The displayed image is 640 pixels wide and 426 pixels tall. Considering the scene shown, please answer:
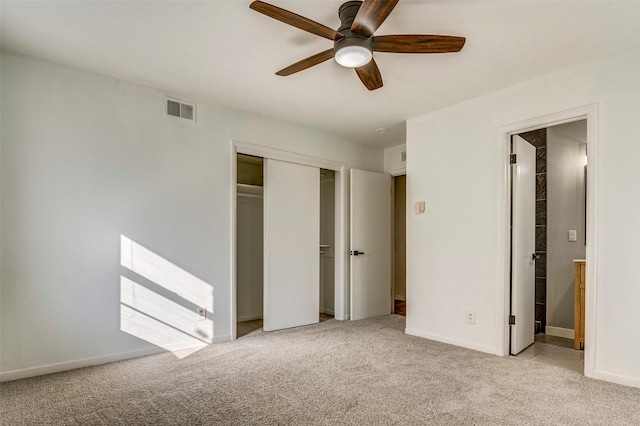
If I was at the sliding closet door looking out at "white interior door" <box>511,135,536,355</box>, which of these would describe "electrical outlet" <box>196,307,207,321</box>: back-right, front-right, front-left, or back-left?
back-right

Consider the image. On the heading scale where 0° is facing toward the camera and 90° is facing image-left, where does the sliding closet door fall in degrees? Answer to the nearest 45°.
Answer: approximately 315°

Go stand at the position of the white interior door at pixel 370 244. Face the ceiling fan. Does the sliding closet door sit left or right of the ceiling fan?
right

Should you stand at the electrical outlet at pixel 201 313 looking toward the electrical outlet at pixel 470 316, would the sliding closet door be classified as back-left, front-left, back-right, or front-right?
front-left

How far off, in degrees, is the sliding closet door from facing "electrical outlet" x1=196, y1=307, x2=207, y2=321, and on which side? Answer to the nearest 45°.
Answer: approximately 90° to its right

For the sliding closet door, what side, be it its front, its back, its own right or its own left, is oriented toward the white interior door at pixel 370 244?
left

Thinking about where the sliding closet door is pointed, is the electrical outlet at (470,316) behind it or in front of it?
in front
